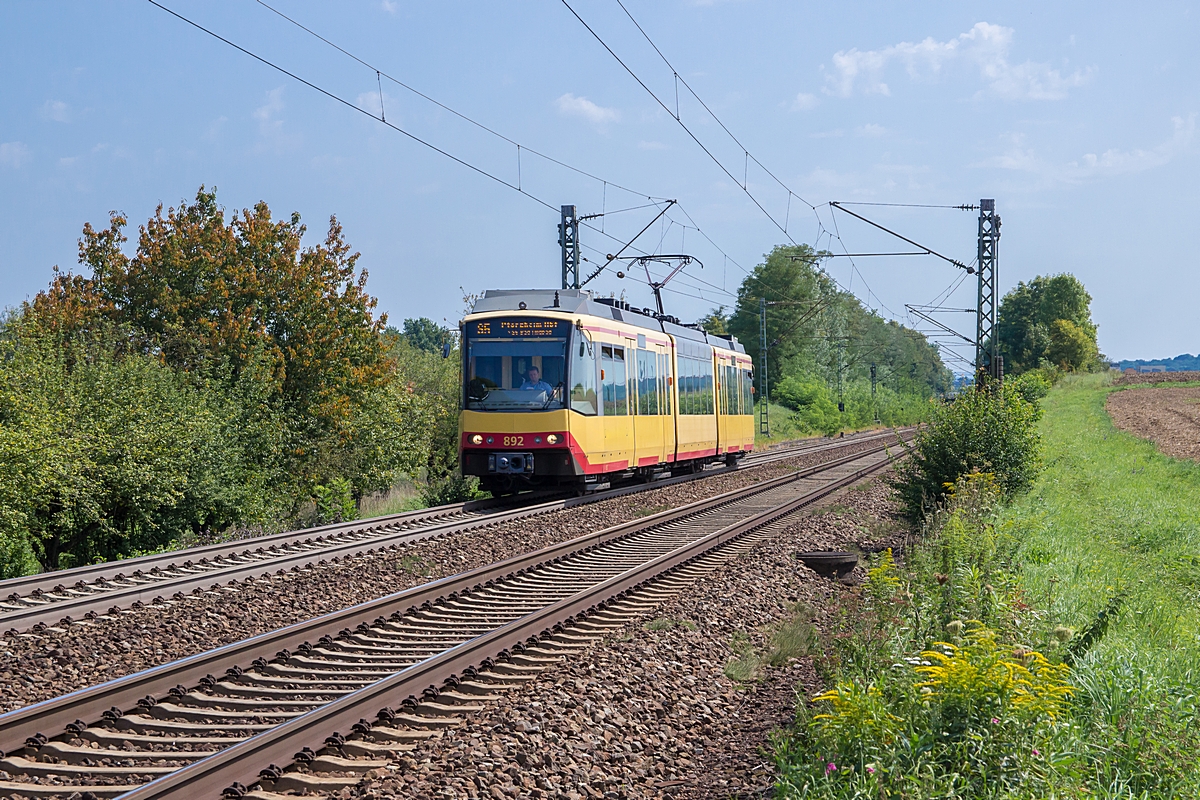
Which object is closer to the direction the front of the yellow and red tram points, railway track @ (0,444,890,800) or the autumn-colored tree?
the railway track

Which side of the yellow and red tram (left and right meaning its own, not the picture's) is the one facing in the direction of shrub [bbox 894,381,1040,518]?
left

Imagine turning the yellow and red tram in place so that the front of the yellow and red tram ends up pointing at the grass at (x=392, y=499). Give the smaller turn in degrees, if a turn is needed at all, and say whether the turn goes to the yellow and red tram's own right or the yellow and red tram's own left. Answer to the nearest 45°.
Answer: approximately 90° to the yellow and red tram's own right

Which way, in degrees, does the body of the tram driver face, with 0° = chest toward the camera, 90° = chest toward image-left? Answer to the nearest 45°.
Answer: approximately 0°

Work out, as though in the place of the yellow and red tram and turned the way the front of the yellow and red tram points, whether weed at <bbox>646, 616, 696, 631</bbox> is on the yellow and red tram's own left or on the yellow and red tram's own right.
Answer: on the yellow and red tram's own left

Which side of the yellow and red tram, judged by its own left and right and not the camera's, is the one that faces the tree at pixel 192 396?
front

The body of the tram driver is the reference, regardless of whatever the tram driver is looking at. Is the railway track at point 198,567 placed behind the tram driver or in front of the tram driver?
in front

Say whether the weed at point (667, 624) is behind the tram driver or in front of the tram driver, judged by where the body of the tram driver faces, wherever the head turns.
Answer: in front

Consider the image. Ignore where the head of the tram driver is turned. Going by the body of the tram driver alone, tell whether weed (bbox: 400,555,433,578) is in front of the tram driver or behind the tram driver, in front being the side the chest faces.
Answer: in front

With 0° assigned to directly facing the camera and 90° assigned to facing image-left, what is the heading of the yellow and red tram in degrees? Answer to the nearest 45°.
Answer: approximately 45°

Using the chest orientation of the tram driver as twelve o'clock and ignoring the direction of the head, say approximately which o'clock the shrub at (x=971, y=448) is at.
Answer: The shrub is roughly at 10 o'clock from the tram driver.
